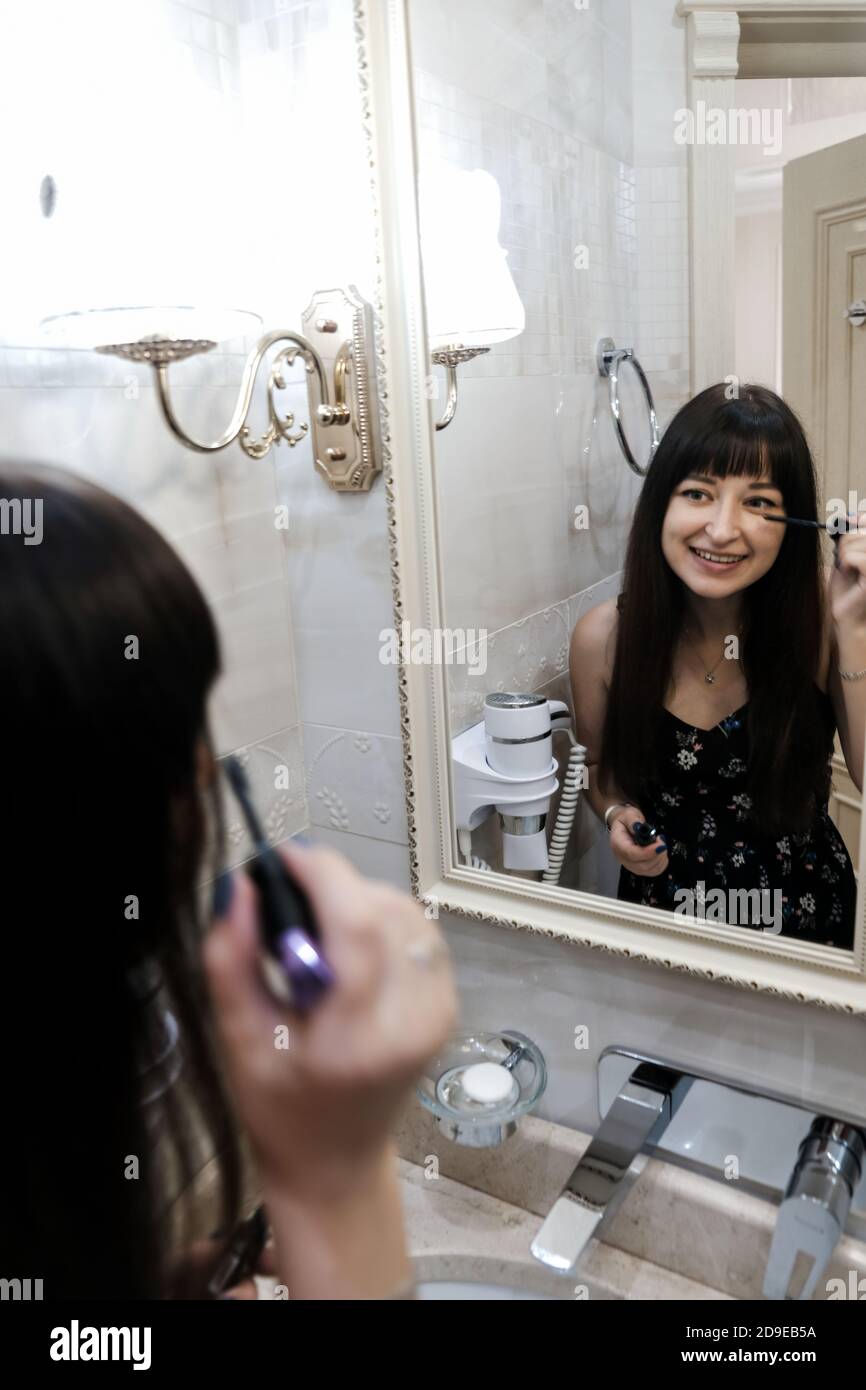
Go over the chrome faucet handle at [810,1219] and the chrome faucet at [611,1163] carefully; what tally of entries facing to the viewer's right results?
0

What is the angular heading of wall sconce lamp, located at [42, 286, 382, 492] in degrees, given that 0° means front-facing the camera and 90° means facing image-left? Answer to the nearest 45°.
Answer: approximately 45°
